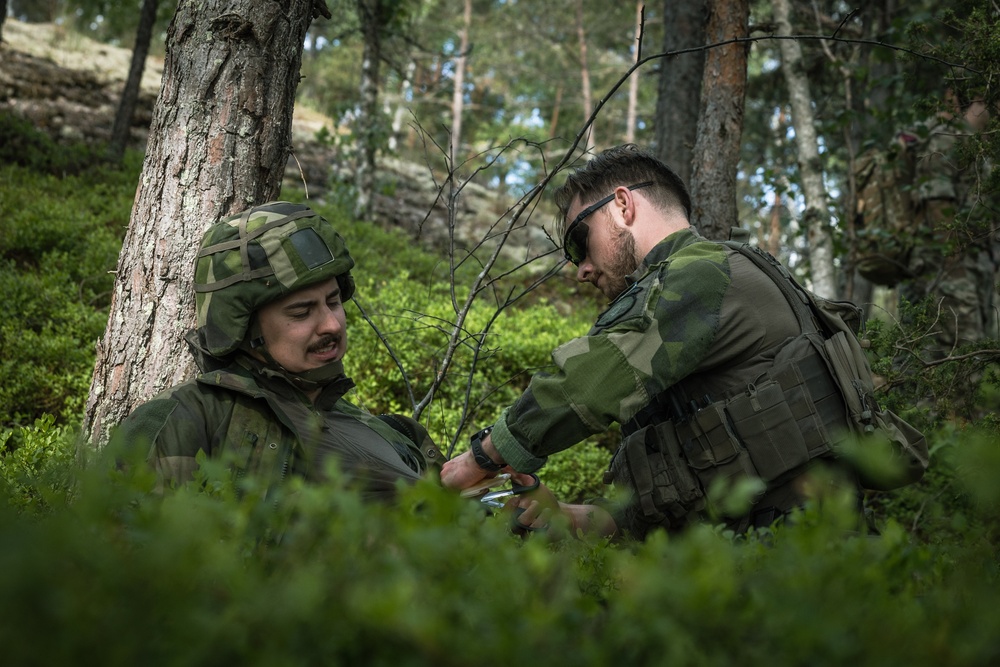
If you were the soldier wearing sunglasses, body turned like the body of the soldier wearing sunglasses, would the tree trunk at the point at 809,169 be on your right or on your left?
on your right

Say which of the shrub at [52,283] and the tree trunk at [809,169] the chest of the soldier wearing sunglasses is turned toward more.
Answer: the shrub

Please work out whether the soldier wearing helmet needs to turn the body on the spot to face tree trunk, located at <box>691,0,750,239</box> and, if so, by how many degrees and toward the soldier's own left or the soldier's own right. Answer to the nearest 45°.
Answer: approximately 90° to the soldier's own left

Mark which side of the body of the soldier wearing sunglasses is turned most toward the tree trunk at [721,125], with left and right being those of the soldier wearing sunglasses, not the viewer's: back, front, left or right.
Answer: right

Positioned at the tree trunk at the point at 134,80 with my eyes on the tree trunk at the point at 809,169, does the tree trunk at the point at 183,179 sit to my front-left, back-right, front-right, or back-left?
front-right

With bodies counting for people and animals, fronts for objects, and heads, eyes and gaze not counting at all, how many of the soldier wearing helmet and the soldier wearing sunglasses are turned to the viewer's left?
1

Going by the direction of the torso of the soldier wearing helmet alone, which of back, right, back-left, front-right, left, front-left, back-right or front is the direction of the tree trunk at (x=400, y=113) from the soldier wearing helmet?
back-left

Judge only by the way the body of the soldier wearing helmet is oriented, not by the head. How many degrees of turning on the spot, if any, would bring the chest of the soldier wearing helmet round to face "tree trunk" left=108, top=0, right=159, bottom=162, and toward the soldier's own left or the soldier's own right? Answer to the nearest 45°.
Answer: approximately 135° to the soldier's own left

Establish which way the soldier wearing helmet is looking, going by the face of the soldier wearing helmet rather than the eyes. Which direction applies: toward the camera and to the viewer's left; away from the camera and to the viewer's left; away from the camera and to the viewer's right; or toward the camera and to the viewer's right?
toward the camera and to the viewer's right

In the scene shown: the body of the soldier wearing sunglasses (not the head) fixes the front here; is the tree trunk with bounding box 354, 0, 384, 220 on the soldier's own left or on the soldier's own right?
on the soldier's own right

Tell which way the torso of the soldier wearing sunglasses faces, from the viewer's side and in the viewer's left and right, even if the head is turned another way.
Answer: facing to the left of the viewer

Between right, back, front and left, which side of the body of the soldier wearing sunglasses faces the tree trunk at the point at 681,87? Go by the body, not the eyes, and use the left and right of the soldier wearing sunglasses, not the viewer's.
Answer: right

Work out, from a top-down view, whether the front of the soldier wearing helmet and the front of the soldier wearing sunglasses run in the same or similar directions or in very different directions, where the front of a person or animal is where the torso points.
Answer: very different directions

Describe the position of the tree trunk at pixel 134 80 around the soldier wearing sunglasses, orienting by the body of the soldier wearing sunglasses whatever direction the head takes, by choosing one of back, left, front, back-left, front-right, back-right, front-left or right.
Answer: front-right

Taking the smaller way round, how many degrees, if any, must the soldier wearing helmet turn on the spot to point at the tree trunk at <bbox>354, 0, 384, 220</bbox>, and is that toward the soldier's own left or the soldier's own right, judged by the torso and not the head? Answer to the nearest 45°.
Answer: approximately 135° to the soldier's own left

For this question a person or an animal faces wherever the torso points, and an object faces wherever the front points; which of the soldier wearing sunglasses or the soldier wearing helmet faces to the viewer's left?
the soldier wearing sunglasses

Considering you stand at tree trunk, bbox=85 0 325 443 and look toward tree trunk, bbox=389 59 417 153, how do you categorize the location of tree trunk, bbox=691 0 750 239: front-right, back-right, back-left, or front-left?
front-right

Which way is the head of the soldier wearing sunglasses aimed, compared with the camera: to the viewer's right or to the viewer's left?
to the viewer's left
